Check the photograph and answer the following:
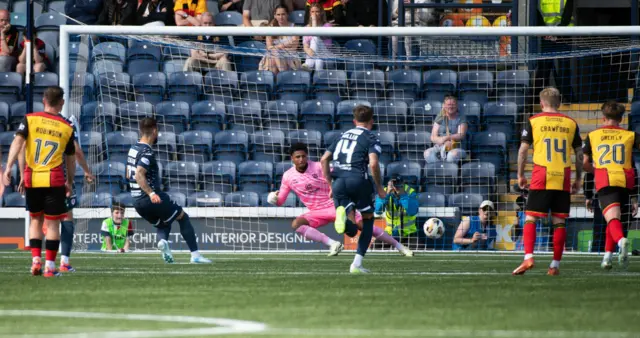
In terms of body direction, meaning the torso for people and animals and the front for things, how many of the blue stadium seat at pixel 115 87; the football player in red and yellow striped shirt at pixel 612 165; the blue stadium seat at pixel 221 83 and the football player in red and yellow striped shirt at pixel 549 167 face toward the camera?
2

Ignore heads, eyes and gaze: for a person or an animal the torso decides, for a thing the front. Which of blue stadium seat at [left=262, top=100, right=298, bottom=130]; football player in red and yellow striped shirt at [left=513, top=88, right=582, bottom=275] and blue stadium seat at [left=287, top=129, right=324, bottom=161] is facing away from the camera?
the football player in red and yellow striped shirt

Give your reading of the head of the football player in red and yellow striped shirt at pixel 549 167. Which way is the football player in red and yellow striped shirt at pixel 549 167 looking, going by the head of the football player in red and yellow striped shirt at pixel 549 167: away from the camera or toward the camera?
away from the camera

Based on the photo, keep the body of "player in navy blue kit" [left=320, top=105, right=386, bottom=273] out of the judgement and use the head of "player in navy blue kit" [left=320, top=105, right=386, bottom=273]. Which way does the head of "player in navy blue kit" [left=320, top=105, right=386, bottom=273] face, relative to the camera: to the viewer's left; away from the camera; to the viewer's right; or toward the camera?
away from the camera

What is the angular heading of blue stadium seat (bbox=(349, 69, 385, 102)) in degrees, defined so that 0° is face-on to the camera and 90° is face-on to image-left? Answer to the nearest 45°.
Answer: approximately 0°

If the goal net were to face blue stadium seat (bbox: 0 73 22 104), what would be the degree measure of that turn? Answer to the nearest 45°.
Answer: approximately 90° to its right

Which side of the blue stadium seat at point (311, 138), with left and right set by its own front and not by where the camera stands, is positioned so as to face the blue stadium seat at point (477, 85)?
left
